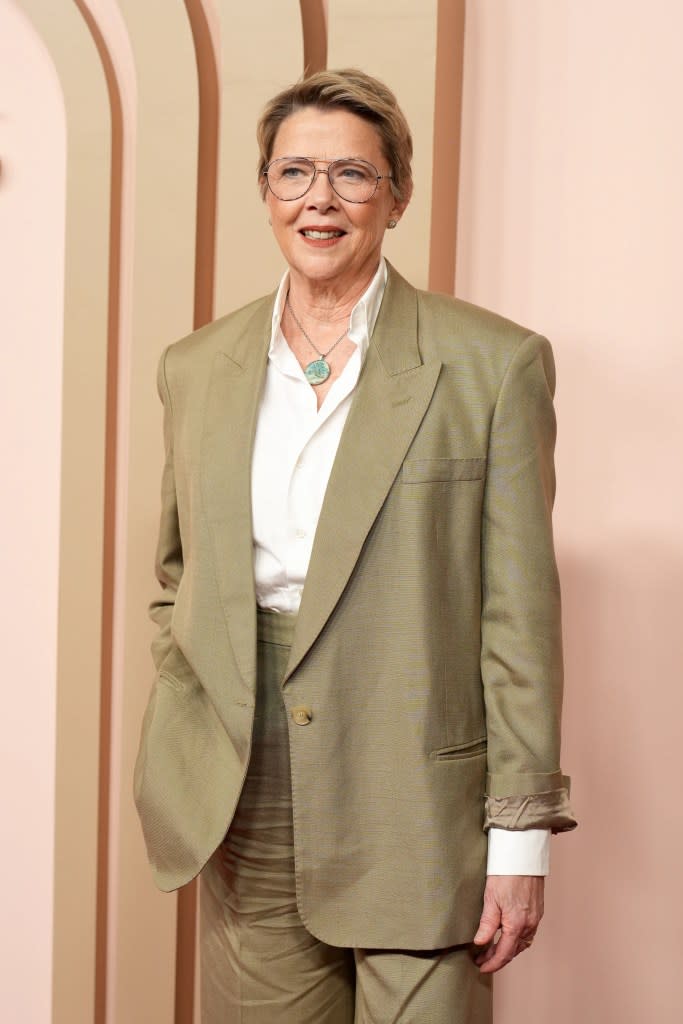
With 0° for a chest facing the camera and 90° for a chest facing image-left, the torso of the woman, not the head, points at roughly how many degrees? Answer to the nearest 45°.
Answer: approximately 45°
